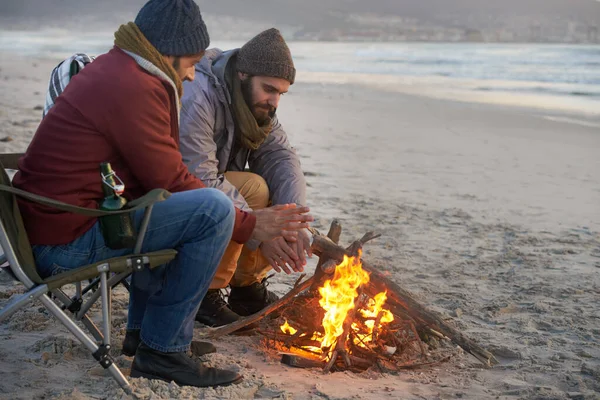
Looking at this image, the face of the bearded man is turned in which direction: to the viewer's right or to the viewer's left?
to the viewer's right

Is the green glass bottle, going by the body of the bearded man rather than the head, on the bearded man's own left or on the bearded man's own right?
on the bearded man's own right

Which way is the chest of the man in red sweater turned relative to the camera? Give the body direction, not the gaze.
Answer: to the viewer's right

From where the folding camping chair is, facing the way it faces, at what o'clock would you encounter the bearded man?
The bearded man is roughly at 10 o'clock from the folding camping chair.

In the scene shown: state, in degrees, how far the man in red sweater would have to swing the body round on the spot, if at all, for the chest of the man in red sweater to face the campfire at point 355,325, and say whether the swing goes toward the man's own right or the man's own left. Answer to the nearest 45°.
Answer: approximately 45° to the man's own left

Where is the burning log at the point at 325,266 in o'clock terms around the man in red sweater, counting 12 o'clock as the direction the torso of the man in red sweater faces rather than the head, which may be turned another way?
The burning log is roughly at 11 o'clock from the man in red sweater.

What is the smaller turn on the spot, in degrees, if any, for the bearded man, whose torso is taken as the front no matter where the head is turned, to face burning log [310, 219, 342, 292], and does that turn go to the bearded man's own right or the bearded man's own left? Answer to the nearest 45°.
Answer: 0° — they already face it

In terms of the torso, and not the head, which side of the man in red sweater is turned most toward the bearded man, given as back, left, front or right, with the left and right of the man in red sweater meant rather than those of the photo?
left

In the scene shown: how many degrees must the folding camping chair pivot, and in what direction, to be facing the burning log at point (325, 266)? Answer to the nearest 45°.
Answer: approximately 45° to its left

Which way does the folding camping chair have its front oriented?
to the viewer's right
